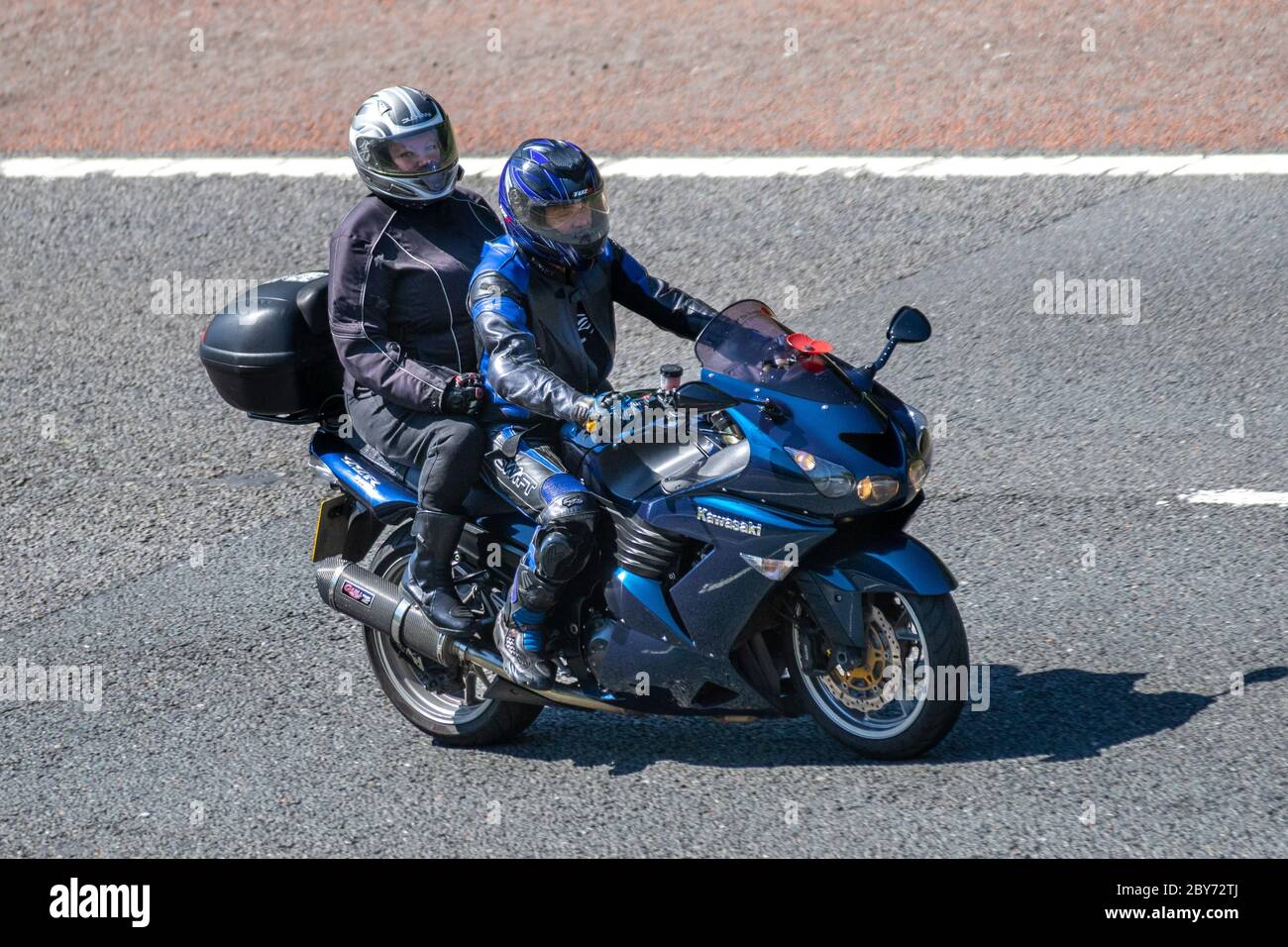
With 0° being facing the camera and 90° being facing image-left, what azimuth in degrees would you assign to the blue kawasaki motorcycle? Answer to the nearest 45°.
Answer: approximately 315°

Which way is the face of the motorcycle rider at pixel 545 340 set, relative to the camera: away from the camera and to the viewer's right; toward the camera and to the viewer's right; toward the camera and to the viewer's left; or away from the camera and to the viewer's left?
toward the camera and to the viewer's right

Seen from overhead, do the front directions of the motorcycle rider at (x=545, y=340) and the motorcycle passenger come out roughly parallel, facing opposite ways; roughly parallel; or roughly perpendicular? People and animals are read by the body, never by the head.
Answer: roughly parallel

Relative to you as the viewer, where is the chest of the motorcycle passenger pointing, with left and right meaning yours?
facing the viewer and to the right of the viewer

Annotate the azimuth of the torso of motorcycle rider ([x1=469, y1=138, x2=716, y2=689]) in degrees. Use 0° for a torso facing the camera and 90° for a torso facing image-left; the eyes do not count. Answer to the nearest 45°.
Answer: approximately 315°

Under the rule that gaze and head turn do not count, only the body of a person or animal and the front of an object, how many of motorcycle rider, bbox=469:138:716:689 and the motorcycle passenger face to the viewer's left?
0
